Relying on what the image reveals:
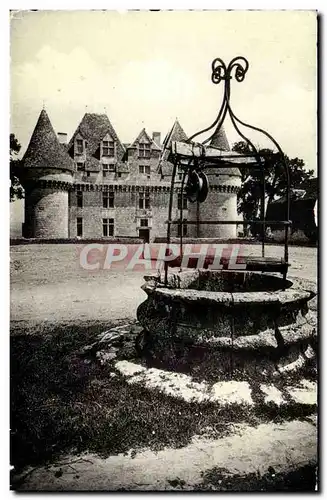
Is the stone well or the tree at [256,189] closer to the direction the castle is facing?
the stone well

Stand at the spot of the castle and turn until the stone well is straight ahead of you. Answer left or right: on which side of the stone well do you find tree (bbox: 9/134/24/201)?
right

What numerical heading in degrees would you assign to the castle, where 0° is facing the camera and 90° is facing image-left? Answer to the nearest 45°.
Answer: approximately 0°

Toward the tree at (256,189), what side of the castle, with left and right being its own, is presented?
left
